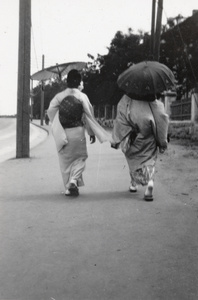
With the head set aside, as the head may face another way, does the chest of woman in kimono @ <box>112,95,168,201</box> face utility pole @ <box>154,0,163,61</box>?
yes

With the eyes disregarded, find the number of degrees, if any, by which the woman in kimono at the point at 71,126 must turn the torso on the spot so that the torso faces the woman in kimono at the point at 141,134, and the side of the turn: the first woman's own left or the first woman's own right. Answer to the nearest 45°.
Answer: approximately 90° to the first woman's own right

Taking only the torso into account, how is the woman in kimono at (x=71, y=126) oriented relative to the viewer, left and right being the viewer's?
facing away from the viewer

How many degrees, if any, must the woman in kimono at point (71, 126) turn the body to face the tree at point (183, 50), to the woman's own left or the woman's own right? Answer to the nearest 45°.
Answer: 0° — they already face it

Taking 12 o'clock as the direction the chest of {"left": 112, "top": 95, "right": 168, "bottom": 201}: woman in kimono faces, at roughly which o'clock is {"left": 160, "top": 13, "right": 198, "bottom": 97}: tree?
The tree is roughly at 12 o'clock from the woman in kimono.

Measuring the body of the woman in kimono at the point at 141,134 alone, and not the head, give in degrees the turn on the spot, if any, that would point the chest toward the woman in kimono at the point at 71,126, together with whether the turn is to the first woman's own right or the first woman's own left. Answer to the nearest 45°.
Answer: approximately 90° to the first woman's own left

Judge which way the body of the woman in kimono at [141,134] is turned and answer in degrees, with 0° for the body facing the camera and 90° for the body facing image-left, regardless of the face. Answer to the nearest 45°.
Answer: approximately 180°

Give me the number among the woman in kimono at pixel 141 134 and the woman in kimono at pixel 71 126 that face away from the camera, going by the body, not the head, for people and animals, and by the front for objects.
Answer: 2
